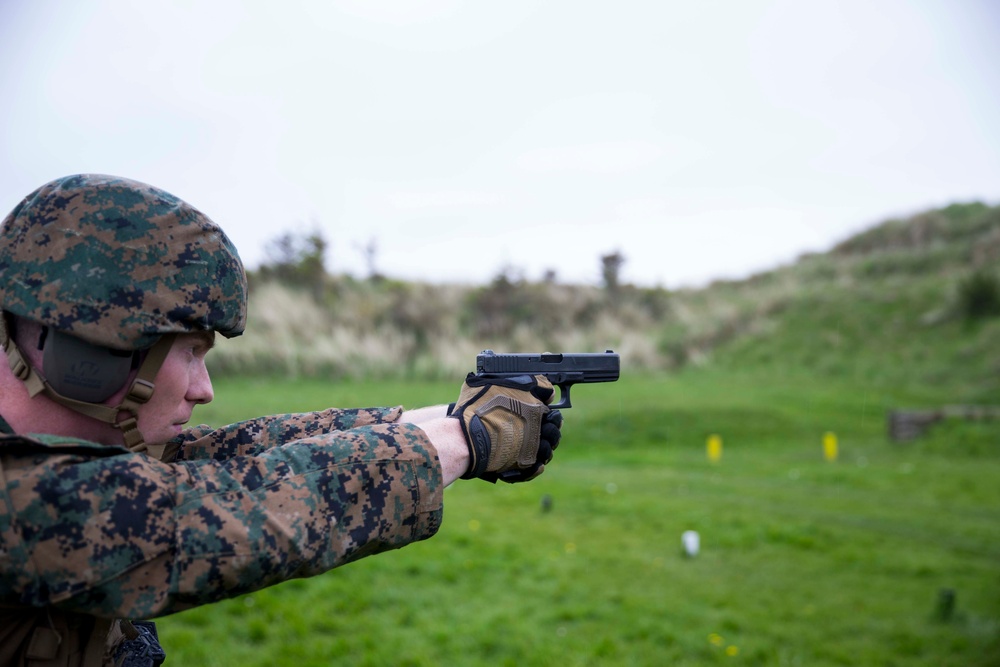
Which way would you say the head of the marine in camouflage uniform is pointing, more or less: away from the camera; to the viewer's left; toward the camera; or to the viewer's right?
to the viewer's right

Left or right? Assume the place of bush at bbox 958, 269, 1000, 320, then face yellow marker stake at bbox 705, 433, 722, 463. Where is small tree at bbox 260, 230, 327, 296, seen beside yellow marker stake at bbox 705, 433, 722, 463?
right

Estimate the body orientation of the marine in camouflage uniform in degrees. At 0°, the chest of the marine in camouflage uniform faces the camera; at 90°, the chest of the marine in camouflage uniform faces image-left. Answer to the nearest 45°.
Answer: approximately 270°

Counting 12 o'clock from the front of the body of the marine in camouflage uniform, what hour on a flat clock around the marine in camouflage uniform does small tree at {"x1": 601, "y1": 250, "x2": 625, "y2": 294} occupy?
The small tree is roughly at 10 o'clock from the marine in camouflage uniform.

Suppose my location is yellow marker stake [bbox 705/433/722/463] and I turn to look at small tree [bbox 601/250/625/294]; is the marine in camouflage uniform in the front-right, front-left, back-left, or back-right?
back-left

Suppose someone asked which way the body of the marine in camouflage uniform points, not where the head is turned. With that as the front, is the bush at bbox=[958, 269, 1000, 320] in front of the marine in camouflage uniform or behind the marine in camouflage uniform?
in front

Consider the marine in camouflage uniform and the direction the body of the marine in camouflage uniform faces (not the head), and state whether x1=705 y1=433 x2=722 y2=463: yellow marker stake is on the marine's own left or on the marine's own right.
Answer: on the marine's own left

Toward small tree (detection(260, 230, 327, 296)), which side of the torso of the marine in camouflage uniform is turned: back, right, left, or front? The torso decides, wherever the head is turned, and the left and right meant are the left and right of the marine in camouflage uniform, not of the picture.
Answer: left

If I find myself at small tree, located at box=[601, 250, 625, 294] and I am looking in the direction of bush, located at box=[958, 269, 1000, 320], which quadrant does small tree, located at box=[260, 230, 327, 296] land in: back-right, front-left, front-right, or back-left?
back-right
